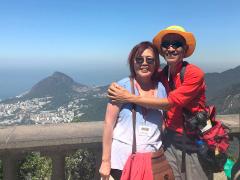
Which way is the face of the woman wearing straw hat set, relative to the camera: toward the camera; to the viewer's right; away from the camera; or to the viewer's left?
toward the camera

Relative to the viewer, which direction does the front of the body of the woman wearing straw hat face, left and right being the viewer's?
facing the viewer and to the left of the viewer

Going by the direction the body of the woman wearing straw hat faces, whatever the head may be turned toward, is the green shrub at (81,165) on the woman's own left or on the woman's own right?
on the woman's own right
